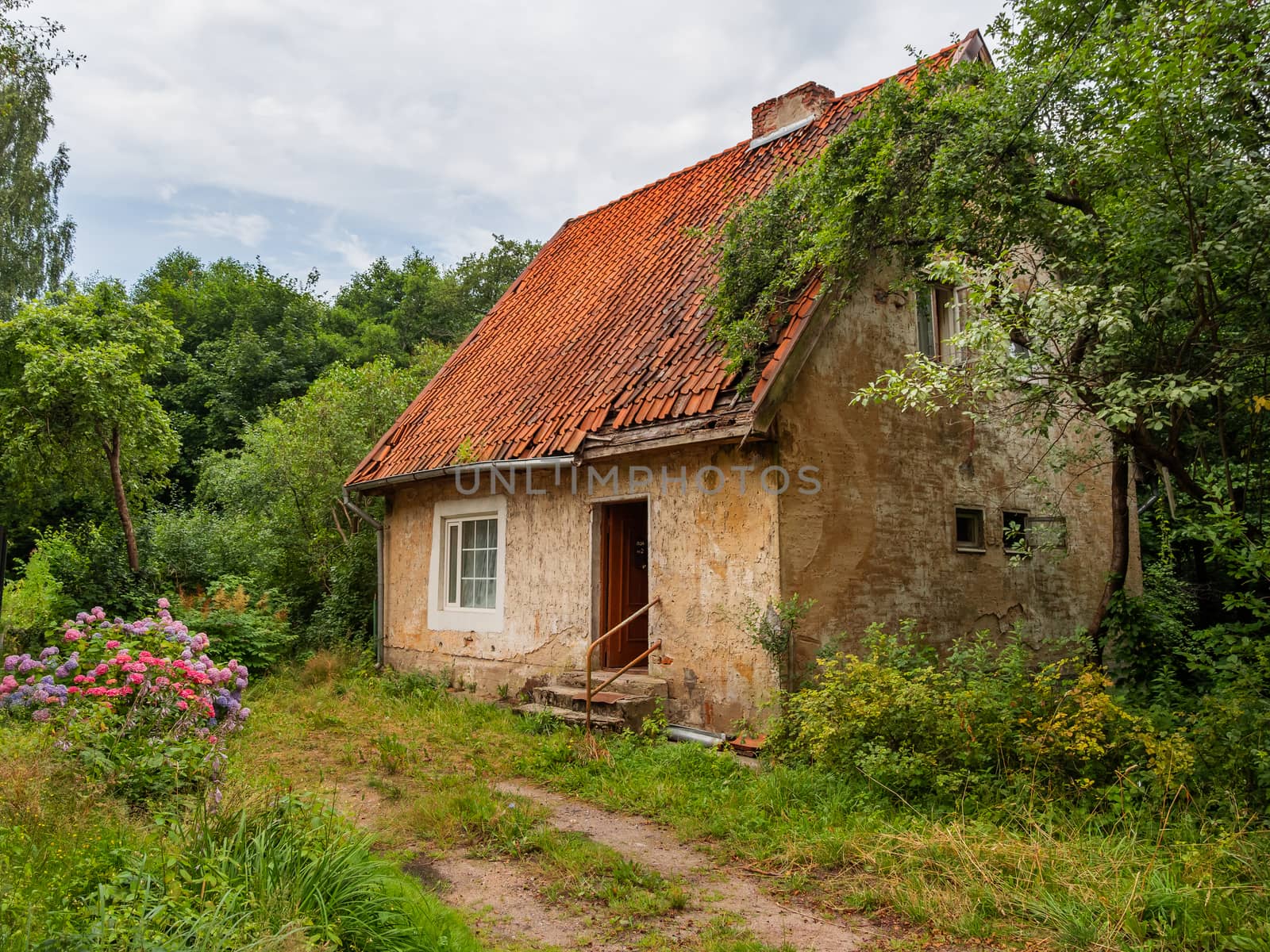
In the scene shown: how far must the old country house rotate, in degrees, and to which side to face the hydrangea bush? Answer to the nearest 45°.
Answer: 0° — it already faces it

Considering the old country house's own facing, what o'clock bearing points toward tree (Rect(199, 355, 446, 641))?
The tree is roughly at 3 o'clock from the old country house.

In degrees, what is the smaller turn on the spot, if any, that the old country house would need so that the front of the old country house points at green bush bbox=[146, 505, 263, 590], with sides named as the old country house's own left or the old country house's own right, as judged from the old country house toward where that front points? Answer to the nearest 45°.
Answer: approximately 90° to the old country house's own right

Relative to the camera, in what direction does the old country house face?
facing the viewer and to the left of the viewer

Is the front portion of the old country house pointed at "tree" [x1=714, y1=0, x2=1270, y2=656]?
no

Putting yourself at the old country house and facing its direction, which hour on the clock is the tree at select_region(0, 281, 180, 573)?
The tree is roughly at 2 o'clock from the old country house.

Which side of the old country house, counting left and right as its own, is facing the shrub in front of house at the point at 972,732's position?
left

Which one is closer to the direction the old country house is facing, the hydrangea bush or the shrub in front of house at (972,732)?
the hydrangea bush

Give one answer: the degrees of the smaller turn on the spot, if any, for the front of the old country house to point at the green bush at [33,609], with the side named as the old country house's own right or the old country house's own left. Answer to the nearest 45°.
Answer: approximately 45° to the old country house's own right

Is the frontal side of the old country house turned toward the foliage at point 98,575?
no

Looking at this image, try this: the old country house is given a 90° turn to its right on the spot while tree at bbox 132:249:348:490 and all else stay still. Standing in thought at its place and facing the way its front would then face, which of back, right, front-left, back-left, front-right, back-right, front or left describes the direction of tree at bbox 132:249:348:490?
front

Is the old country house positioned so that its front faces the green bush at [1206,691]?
no
